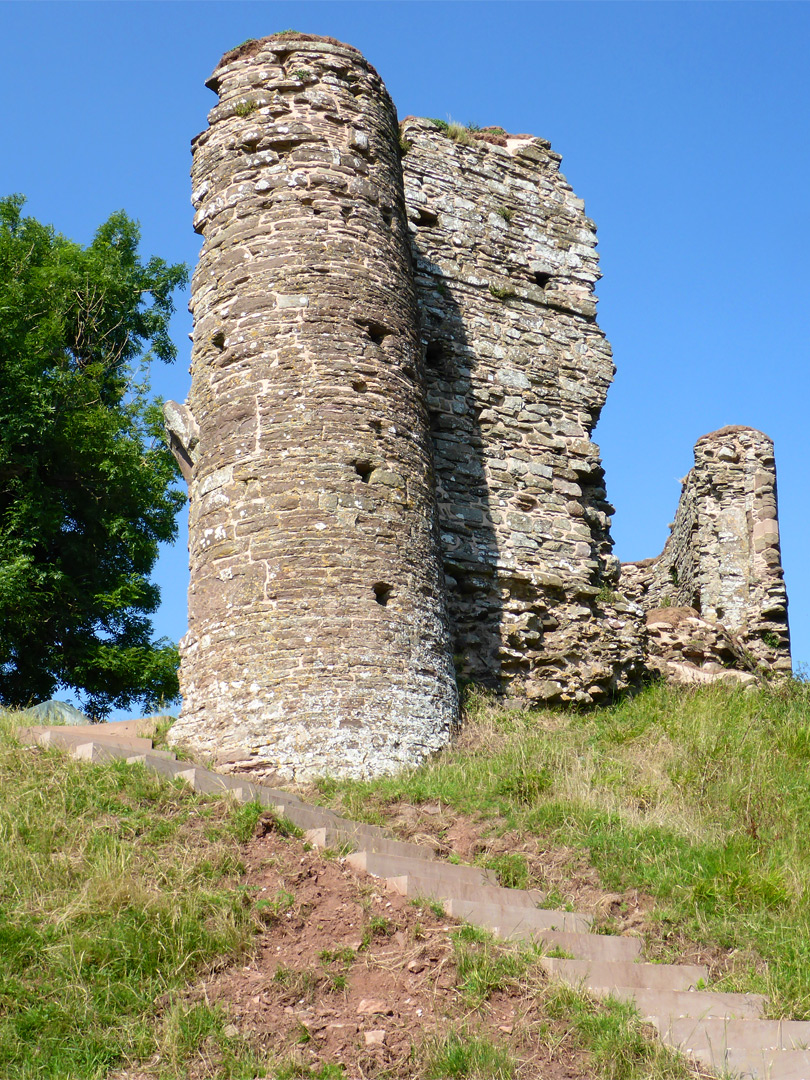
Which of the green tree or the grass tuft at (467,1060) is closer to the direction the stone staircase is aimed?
the grass tuft

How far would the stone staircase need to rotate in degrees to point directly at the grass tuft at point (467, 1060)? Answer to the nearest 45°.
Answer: approximately 90° to its right

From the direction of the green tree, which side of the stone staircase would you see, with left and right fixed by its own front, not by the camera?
back

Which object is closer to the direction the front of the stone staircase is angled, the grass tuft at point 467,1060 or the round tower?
the grass tuft

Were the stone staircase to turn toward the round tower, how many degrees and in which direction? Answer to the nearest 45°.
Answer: approximately 180°

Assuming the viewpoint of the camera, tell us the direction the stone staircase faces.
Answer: facing the viewer and to the right of the viewer
